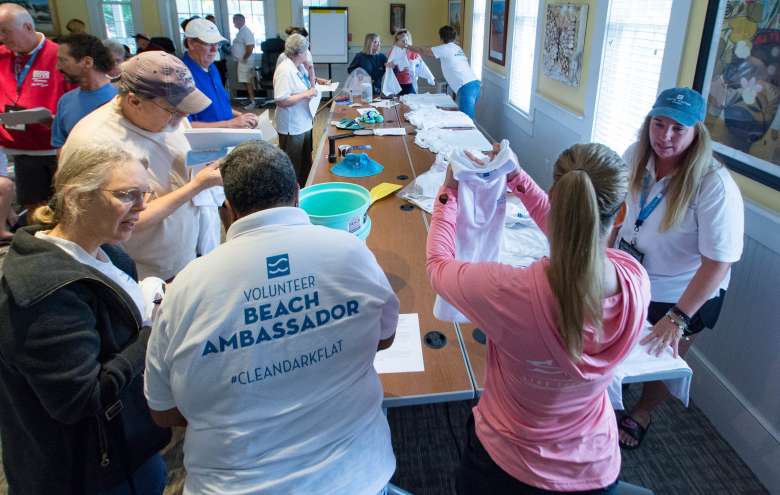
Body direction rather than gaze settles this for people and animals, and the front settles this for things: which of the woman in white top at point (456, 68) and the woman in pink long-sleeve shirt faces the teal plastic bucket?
the woman in pink long-sleeve shirt

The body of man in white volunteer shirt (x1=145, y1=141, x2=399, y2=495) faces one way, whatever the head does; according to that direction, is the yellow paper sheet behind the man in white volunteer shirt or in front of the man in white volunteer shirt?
in front

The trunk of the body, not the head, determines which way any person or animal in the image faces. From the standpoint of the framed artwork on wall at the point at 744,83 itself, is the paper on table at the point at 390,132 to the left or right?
on its right

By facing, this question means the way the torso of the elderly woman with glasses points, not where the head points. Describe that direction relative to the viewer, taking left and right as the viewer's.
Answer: facing the viewer and to the right of the viewer

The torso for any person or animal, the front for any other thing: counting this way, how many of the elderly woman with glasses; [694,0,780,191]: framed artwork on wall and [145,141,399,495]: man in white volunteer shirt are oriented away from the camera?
1

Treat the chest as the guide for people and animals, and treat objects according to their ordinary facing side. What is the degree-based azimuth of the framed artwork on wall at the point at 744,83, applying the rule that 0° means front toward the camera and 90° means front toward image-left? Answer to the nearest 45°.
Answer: approximately 45°

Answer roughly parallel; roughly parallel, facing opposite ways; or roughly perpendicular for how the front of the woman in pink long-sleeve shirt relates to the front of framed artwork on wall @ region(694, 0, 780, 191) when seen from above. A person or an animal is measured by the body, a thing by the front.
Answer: roughly perpendicular

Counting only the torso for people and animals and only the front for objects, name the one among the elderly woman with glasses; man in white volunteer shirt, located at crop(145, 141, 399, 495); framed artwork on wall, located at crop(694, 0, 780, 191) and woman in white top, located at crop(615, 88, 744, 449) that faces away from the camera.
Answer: the man in white volunteer shirt

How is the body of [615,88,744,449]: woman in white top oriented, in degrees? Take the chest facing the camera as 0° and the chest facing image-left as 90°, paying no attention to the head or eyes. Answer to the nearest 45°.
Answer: approximately 45°

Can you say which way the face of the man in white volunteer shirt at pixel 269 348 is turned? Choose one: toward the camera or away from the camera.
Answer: away from the camera

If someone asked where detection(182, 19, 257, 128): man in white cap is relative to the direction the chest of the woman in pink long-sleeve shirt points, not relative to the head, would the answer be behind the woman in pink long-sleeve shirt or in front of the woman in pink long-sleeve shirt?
in front

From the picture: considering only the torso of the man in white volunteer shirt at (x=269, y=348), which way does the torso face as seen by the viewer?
away from the camera

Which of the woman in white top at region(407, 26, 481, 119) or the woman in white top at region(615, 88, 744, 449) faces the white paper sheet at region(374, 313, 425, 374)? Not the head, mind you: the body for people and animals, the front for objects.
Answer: the woman in white top at region(615, 88, 744, 449)

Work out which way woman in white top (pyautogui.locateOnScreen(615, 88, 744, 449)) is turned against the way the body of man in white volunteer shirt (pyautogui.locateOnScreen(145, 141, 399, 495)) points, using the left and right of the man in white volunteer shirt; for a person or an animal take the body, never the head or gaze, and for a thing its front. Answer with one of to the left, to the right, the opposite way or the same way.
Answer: to the left

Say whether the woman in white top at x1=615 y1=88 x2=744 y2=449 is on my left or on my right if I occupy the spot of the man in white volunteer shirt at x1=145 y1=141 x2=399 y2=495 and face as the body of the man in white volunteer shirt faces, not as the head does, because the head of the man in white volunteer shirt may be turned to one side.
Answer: on my right
